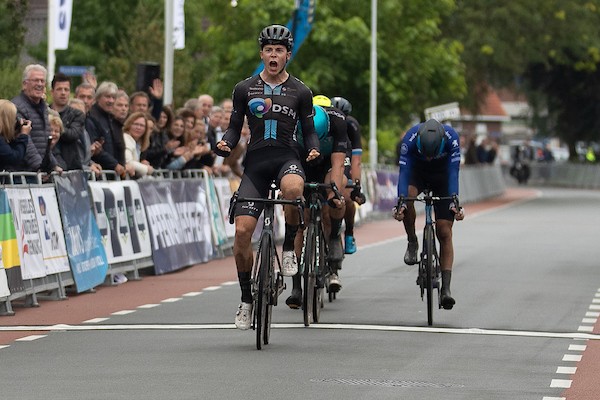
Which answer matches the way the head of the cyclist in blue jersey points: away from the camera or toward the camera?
toward the camera

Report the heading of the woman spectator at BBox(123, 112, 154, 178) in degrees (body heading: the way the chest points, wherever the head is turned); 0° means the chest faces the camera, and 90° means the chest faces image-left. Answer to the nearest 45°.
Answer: approximately 315°

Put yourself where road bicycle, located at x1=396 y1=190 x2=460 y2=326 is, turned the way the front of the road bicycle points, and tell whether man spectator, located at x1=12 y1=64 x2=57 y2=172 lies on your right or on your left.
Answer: on your right

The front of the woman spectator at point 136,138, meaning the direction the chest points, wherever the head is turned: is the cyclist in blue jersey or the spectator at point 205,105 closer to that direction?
the cyclist in blue jersey

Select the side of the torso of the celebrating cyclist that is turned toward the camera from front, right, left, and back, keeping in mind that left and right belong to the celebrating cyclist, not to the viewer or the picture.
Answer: front

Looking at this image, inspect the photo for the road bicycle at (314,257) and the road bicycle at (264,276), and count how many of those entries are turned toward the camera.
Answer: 2

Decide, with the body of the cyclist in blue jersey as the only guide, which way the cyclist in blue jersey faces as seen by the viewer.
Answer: toward the camera

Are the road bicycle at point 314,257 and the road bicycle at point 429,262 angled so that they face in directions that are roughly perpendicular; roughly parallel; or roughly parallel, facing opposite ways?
roughly parallel

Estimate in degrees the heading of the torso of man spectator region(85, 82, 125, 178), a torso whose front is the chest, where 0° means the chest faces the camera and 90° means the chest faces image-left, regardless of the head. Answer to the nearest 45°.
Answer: approximately 315°

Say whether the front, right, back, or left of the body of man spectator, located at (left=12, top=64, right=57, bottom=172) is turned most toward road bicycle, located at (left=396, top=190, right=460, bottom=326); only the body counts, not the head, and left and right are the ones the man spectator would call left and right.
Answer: front

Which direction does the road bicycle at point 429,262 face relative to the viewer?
toward the camera
